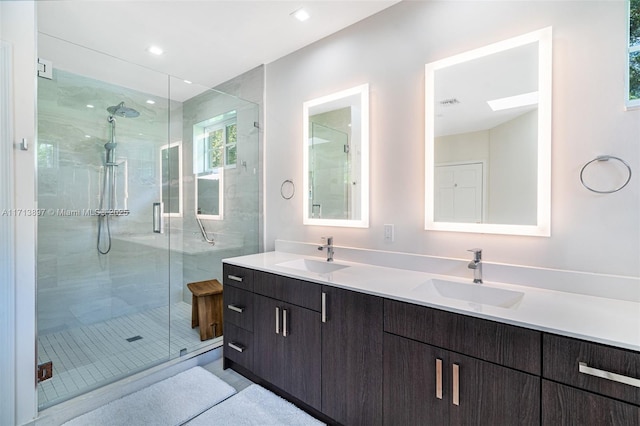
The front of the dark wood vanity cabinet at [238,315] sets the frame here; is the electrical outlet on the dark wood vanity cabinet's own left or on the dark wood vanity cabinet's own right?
on the dark wood vanity cabinet's own left

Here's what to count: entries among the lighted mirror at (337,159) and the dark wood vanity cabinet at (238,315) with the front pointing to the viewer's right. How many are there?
0

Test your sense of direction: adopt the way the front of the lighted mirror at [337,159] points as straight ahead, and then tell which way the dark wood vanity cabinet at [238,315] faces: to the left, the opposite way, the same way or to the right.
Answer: the same way

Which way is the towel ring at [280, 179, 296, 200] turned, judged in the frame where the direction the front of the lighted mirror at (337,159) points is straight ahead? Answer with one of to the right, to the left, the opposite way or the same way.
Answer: the same way

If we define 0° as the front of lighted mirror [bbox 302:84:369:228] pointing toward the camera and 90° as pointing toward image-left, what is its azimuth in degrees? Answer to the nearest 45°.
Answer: approximately 45°

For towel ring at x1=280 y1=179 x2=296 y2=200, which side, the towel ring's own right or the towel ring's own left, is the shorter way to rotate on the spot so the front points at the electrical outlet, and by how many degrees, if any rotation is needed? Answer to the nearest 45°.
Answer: approximately 90° to the towel ring's own left

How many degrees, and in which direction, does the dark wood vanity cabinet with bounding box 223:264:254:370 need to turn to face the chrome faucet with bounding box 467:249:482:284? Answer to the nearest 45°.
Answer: approximately 90° to its left

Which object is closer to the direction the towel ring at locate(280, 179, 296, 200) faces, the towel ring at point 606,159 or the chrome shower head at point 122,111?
the chrome shower head

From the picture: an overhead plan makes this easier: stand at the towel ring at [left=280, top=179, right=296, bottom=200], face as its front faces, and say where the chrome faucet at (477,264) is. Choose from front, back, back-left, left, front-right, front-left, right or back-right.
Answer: left

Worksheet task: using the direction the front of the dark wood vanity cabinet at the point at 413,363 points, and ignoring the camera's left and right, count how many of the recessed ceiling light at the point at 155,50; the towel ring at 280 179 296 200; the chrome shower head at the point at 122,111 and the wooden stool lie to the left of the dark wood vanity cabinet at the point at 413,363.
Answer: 0

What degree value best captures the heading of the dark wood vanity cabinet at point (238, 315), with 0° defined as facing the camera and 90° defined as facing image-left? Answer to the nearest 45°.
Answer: approximately 45°

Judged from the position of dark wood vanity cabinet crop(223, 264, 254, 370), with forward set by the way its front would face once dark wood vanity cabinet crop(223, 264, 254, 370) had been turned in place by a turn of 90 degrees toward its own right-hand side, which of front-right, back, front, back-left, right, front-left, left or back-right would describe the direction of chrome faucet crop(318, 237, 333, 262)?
back-right

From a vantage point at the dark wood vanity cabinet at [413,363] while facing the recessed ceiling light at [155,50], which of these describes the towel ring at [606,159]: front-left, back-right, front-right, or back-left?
back-right
